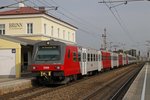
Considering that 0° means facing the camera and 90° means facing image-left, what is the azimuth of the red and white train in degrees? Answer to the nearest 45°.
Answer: approximately 45°
